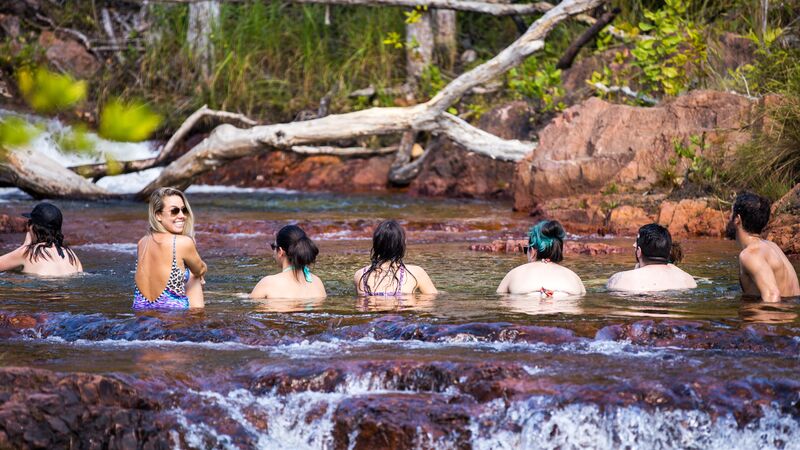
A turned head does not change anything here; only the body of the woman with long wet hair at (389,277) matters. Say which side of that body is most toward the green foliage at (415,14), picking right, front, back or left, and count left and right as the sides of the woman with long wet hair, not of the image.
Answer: front

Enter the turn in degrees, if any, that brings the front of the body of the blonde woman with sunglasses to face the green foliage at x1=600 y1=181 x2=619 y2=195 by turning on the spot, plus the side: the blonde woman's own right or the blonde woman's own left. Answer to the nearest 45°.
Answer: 0° — they already face it

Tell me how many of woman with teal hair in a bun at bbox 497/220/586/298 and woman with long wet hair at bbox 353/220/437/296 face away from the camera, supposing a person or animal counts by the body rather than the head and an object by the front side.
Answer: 2

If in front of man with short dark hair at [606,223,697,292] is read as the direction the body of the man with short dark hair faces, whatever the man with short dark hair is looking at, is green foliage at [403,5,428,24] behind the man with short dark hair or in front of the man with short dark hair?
in front

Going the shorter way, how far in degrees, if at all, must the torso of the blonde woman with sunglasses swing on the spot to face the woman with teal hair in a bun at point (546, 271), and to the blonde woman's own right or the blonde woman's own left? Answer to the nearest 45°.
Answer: approximately 45° to the blonde woman's own right

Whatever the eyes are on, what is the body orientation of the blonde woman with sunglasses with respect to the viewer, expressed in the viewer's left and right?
facing away from the viewer and to the right of the viewer

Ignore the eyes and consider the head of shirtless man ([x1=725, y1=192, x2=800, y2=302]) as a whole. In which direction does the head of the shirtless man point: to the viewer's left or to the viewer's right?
to the viewer's left

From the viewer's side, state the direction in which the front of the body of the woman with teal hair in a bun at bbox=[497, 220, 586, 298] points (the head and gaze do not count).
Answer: away from the camera

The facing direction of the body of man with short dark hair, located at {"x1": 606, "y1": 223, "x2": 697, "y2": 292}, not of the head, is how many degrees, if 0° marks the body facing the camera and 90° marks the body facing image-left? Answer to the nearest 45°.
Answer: approximately 180°

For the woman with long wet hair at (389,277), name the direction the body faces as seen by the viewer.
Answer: away from the camera

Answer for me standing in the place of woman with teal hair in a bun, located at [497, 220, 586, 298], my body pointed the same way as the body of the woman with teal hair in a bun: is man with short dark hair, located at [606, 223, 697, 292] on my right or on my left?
on my right

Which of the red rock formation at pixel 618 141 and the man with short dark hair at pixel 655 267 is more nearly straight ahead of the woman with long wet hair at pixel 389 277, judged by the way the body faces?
the red rock formation

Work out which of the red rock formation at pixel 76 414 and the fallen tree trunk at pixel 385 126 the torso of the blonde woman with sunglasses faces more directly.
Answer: the fallen tree trunk
